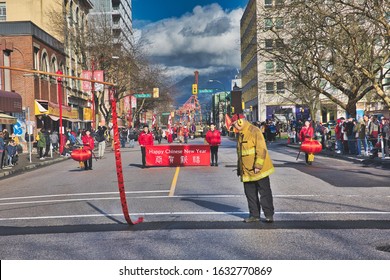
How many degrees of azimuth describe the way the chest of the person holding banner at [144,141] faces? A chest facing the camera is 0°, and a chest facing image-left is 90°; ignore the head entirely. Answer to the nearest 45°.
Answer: approximately 0°

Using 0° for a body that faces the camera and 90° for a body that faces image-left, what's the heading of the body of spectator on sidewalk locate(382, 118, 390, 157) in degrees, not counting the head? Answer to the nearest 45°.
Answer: approximately 90°

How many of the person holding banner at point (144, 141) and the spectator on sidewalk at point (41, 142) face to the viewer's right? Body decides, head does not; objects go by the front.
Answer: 1

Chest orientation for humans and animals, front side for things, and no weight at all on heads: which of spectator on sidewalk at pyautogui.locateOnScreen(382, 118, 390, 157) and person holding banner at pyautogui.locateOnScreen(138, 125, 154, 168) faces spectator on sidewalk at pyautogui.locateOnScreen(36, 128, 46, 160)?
spectator on sidewalk at pyautogui.locateOnScreen(382, 118, 390, 157)

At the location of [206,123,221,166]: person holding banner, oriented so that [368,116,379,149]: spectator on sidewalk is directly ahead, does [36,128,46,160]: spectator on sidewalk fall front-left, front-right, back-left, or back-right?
back-left

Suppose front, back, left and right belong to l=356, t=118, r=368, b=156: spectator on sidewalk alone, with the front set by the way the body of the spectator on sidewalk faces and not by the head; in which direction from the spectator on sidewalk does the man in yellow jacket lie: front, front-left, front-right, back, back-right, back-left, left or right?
left

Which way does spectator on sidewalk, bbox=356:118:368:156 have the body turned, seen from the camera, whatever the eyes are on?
to the viewer's left

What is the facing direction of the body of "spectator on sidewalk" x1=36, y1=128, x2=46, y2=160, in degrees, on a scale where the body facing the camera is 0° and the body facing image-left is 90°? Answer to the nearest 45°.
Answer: approximately 270°

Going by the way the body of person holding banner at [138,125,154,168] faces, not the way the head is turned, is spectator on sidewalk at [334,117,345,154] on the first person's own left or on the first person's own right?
on the first person's own left

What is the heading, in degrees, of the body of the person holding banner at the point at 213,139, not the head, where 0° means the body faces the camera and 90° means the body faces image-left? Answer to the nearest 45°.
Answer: approximately 0°

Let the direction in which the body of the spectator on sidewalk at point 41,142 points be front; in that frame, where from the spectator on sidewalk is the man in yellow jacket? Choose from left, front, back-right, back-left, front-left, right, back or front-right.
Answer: right

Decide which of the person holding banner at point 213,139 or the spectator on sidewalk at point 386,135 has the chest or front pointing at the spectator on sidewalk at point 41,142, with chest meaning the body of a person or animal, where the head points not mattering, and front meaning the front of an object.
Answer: the spectator on sidewalk at point 386,135
